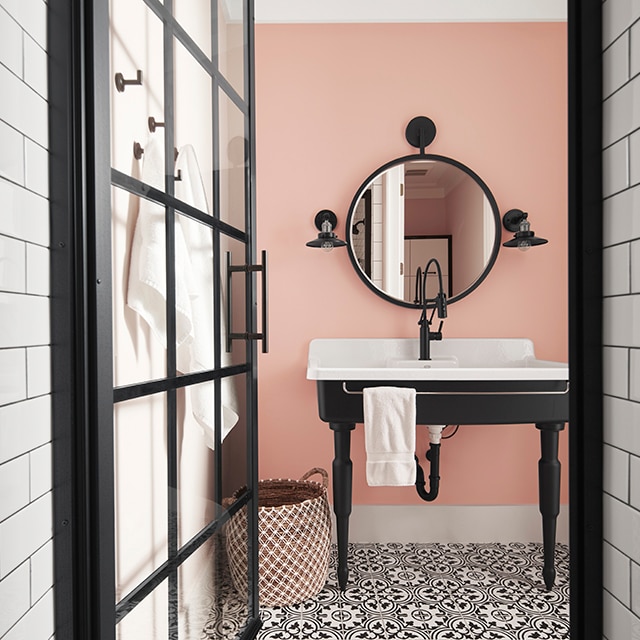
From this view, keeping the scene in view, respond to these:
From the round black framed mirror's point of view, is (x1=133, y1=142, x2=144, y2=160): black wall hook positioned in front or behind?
in front

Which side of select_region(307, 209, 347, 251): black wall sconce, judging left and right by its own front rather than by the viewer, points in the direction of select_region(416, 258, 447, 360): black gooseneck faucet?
left

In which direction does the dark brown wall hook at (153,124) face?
to the viewer's right

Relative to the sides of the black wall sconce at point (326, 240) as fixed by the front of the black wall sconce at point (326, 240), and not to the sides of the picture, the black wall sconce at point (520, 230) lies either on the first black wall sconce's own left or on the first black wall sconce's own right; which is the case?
on the first black wall sconce's own left

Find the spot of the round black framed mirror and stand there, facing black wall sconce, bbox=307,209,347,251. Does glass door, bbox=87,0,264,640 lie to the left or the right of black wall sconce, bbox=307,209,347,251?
left

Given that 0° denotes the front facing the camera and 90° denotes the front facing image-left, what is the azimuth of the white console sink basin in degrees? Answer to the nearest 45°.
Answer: approximately 0°

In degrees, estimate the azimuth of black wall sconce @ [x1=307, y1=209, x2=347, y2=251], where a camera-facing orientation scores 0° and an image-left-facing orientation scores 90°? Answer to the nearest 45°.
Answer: approximately 0°

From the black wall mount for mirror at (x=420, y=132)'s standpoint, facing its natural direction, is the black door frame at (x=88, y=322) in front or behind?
in front
